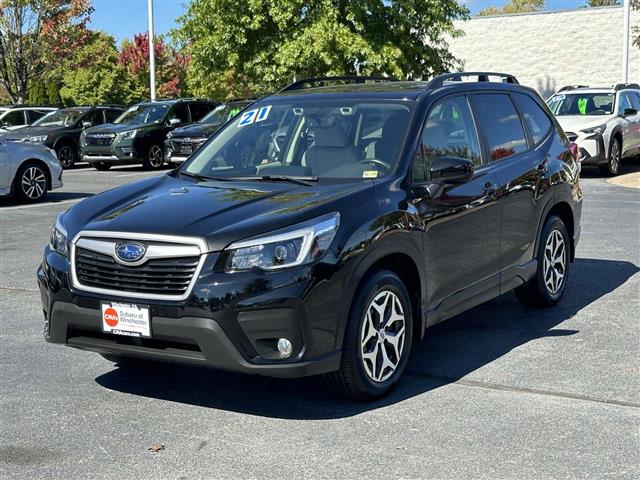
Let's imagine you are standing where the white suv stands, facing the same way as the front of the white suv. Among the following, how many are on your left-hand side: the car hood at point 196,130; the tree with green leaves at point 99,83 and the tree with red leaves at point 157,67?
0

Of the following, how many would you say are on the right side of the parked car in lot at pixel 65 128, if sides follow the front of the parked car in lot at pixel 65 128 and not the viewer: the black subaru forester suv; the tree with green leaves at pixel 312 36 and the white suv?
0

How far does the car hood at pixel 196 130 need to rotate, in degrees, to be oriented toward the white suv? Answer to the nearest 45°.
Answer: approximately 90° to its left

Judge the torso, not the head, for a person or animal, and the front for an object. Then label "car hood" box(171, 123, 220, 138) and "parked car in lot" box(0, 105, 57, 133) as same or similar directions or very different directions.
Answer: same or similar directions

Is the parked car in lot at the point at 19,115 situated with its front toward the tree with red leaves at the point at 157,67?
no

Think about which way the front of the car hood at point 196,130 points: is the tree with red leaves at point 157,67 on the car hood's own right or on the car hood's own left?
on the car hood's own right

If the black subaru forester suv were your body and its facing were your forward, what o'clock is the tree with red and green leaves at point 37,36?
The tree with red and green leaves is roughly at 4 o'clock from the black subaru forester suv.

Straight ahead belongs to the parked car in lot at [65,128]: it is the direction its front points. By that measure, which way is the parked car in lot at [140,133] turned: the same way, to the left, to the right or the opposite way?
the same way

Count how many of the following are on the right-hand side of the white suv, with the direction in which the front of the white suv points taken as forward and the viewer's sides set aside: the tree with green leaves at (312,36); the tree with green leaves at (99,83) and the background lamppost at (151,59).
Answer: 3

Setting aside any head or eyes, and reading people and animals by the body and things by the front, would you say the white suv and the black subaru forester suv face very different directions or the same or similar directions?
same or similar directions

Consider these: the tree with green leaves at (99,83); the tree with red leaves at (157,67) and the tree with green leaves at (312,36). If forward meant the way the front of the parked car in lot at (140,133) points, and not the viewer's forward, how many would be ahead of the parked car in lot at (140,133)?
0

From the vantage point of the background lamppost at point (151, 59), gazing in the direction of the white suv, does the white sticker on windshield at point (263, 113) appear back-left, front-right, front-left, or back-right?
front-right

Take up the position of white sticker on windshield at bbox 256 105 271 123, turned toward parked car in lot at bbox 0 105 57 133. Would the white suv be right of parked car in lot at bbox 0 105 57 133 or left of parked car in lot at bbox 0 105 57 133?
right

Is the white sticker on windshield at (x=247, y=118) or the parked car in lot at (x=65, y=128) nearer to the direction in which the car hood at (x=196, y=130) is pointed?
the white sticker on windshield

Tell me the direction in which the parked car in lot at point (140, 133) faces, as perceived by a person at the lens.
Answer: facing the viewer and to the left of the viewer

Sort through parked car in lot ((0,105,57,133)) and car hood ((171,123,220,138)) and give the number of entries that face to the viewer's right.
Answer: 0

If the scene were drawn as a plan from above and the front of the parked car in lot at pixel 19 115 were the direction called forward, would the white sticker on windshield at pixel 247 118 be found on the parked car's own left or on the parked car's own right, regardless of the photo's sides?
on the parked car's own left

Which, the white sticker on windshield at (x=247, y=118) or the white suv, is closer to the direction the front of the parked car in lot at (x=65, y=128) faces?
the white sticker on windshield

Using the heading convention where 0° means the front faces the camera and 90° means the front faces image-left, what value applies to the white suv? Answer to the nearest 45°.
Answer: approximately 45°

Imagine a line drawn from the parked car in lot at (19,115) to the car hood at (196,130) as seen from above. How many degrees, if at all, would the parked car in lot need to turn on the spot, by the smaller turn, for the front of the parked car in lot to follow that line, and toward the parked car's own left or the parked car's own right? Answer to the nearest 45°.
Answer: approximately 90° to the parked car's own left
